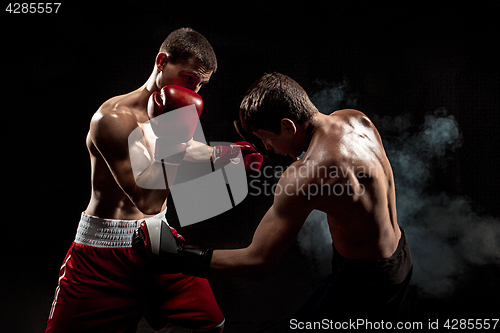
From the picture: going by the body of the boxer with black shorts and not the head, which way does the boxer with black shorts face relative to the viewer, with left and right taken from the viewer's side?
facing away from the viewer and to the left of the viewer

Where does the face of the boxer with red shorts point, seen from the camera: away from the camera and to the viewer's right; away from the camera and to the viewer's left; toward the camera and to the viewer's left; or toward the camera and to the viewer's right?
toward the camera and to the viewer's right

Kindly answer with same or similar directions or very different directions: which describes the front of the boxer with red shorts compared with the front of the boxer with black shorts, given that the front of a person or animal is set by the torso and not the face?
very different directions
